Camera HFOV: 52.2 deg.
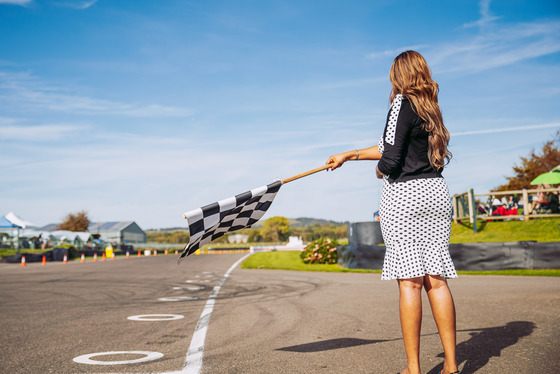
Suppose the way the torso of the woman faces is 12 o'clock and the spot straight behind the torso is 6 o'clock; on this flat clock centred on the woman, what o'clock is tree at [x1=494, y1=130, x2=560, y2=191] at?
The tree is roughly at 2 o'clock from the woman.

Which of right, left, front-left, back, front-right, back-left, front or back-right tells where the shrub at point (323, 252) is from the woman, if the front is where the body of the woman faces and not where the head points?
front-right

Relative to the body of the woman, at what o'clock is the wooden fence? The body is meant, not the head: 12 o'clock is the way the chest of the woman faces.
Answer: The wooden fence is roughly at 2 o'clock from the woman.

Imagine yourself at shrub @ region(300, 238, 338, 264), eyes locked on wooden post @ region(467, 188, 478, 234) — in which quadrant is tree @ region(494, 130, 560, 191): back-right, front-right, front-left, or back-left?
front-left

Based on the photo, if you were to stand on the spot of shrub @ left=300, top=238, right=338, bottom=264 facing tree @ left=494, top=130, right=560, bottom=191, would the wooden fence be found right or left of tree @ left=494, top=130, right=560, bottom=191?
right

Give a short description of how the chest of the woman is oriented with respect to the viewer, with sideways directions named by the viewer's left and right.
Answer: facing away from the viewer and to the left of the viewer

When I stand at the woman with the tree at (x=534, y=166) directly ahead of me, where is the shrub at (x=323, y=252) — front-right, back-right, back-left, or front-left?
front-left

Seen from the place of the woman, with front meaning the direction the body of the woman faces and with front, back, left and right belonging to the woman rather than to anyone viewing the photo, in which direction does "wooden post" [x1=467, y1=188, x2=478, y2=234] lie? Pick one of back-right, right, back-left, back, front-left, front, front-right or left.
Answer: front-right
